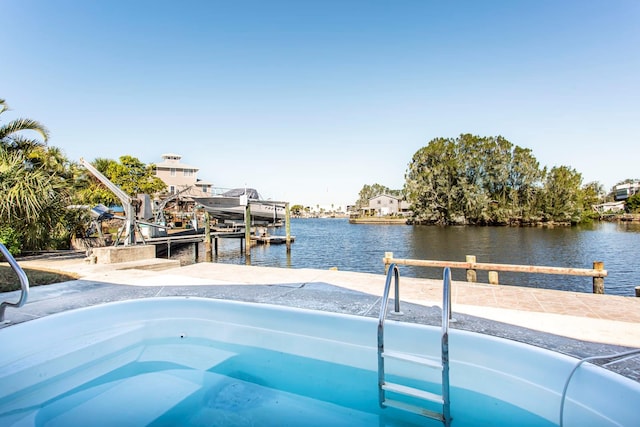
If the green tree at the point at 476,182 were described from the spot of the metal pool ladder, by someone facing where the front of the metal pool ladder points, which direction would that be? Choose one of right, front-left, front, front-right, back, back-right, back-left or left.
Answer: back-right

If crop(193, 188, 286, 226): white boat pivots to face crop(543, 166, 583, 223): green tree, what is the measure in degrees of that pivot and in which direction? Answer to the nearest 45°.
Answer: approximately 180°

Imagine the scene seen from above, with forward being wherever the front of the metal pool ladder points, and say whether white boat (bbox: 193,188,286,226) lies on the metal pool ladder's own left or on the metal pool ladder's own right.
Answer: on the metal pool ladder's own right

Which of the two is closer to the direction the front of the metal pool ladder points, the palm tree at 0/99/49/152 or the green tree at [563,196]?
the palm tree

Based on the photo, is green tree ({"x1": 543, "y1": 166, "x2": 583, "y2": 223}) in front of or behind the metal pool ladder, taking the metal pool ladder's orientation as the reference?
behind

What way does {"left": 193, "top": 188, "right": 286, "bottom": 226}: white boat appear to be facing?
to the viewer's left

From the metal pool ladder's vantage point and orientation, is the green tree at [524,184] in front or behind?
behind
